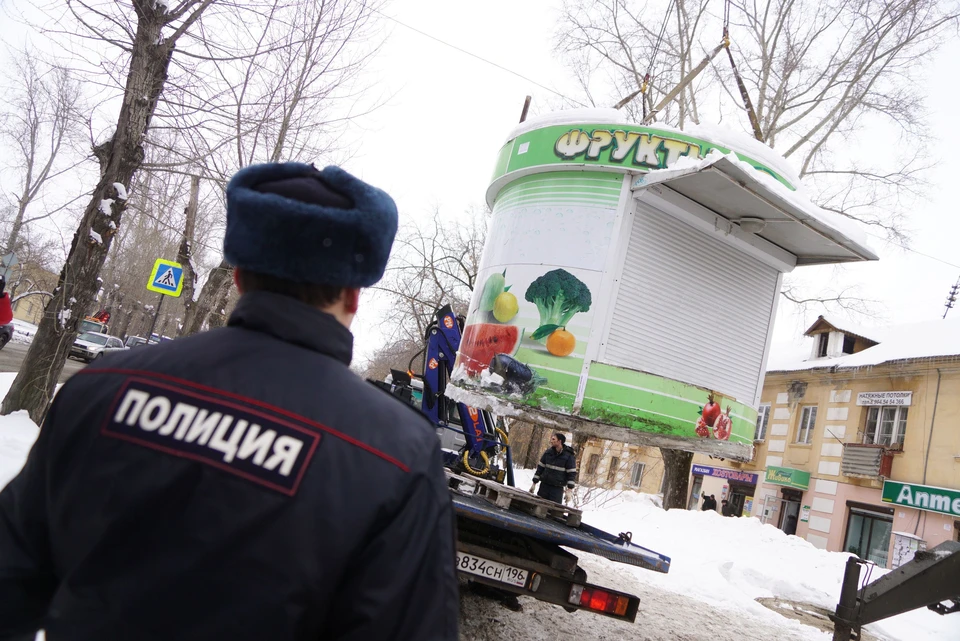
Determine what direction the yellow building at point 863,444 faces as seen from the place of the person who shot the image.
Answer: facing the viewer and to the left of the viewer

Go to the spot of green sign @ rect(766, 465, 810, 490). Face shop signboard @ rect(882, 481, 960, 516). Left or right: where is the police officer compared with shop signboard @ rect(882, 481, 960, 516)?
right

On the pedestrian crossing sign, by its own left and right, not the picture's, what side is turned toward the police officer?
front

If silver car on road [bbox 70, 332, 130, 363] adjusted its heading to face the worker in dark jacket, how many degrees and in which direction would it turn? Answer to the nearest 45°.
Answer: approximately 45° to its left

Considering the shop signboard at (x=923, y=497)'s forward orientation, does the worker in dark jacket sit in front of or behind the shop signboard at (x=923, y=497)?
in front

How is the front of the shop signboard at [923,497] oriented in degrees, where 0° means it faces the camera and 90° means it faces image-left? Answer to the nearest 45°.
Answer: approximately 45°

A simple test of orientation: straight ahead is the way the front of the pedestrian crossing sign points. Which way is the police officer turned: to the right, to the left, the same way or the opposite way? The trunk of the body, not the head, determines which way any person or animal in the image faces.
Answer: the opposite way

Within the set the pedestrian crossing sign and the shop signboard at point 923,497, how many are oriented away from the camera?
0

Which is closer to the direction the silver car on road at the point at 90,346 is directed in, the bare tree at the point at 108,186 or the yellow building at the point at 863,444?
the bare tree

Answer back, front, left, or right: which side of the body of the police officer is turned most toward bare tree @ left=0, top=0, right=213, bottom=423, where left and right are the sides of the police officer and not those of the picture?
front

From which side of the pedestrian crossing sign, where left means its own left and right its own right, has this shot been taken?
front

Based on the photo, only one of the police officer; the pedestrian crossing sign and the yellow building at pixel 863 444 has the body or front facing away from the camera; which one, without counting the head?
the police officer

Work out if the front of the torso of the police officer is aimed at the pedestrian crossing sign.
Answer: yes

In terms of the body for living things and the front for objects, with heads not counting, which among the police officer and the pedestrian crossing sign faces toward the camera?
the pedestrian crossing sign

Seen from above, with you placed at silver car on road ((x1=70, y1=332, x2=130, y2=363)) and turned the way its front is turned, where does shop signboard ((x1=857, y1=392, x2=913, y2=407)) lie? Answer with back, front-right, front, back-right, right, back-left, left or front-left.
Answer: left

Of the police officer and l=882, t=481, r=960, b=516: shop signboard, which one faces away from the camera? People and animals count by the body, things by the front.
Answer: the police officer

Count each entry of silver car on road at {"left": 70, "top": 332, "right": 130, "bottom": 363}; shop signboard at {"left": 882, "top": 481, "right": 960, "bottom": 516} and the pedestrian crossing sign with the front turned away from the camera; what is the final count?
0

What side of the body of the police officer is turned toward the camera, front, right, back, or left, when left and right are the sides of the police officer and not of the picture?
back

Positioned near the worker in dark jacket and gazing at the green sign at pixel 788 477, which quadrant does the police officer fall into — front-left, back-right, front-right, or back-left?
back-right

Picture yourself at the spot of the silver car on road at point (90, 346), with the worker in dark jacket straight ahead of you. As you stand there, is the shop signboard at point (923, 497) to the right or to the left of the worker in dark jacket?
left
